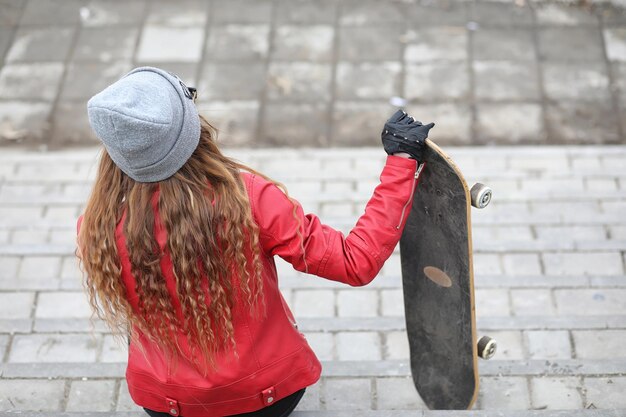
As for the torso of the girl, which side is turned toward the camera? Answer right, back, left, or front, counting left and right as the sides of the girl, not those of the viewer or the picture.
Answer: back
